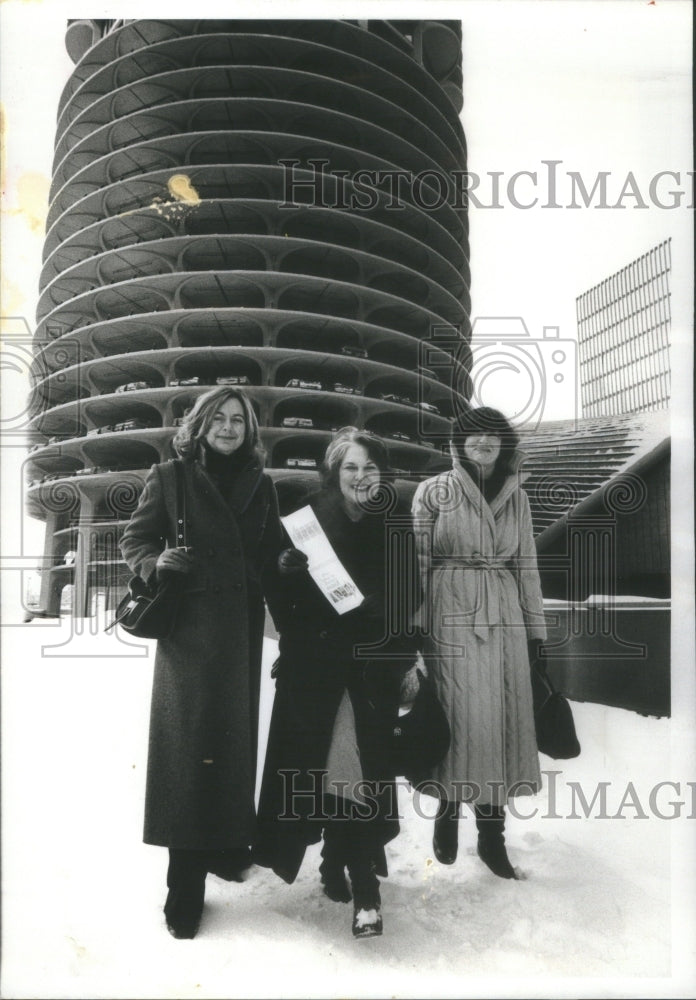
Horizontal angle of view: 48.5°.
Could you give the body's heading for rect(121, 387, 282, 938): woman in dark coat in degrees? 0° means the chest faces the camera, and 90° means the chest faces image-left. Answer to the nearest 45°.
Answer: approximately 0°

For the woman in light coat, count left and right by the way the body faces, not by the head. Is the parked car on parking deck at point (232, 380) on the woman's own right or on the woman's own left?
on the woman's own right

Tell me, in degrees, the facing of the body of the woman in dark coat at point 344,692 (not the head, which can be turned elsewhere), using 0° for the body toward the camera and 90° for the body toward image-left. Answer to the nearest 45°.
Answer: approximately 0°
